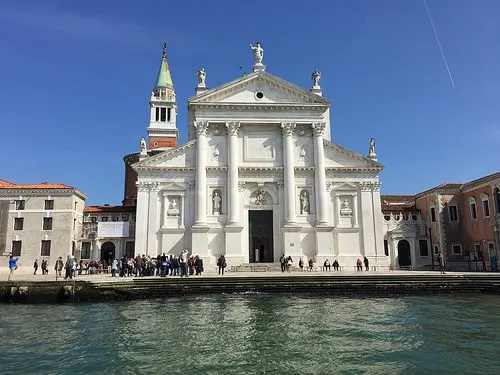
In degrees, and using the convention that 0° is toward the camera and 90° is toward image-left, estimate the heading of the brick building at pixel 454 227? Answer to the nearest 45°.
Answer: approximately 45°

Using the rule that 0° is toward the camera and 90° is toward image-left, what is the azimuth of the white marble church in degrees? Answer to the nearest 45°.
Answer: approximately 0°

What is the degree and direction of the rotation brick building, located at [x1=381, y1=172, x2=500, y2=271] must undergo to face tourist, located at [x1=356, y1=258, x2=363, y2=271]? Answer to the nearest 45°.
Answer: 0° — it already faces them

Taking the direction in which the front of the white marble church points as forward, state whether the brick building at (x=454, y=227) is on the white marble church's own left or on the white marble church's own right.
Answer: on the white marble church's own left
